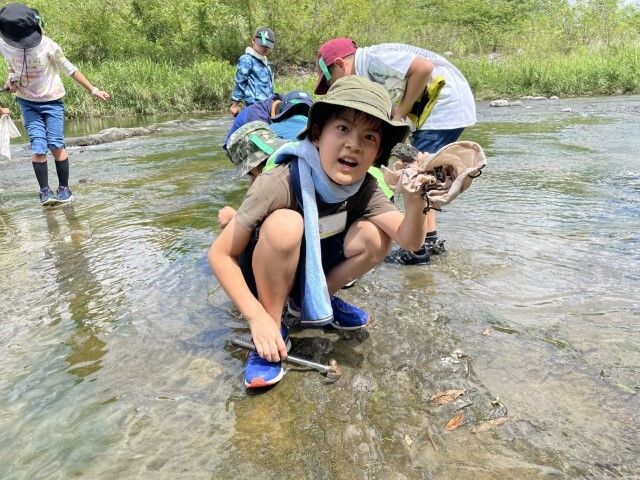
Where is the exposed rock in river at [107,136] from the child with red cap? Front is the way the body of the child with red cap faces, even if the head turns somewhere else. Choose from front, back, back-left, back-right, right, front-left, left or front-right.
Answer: front-right

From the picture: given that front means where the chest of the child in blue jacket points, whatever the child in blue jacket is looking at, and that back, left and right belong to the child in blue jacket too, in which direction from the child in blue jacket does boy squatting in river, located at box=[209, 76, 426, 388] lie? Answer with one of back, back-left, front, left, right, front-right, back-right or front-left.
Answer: front-right

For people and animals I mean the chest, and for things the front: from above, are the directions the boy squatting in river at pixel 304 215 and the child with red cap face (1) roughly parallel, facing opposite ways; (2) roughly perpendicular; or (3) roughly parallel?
roughly perpendicular

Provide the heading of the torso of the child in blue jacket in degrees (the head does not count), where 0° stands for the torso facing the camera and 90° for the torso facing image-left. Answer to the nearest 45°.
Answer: approximately 315°

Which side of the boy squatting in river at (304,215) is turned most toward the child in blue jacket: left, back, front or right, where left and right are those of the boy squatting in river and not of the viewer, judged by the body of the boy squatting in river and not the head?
back

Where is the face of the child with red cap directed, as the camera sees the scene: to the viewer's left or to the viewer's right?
to the viewer's left

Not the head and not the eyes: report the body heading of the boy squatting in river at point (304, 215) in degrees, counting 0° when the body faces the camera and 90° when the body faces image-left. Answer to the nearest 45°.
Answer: approximately 0°

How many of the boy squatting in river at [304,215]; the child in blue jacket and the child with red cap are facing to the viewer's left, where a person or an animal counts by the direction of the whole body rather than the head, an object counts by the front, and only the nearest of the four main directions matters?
1

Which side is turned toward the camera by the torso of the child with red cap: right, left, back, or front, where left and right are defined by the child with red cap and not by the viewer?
left

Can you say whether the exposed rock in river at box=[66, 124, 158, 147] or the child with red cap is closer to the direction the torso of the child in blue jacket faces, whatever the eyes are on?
the child with red cap

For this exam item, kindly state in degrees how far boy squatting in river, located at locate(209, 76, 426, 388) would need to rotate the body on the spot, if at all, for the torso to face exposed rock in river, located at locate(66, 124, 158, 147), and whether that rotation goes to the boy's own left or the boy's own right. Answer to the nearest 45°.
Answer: approximately 135° to the boy's own right

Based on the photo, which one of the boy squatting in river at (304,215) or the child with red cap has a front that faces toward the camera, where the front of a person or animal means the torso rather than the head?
the boy squatting in river

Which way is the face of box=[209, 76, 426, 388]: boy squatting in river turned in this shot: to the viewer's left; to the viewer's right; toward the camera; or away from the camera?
toward the camera

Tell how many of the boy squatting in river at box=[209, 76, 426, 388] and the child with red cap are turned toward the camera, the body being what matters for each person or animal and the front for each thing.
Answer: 1

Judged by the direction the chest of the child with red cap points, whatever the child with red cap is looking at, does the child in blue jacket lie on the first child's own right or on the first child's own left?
on the first child's own right
